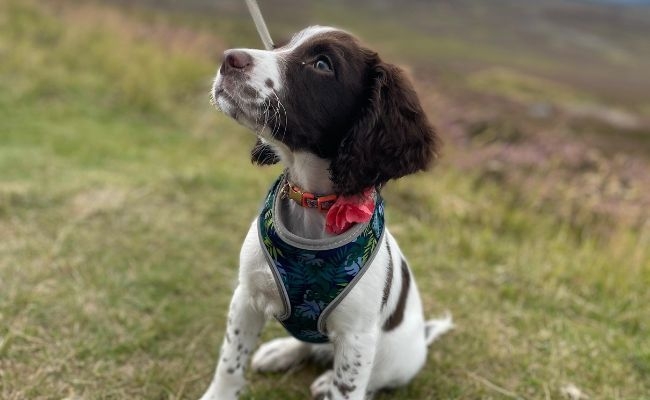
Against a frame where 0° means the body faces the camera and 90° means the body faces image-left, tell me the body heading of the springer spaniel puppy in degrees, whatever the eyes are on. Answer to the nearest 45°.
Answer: approximately 45°
